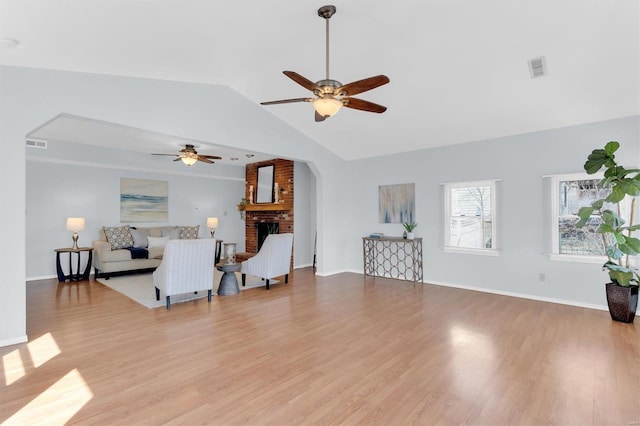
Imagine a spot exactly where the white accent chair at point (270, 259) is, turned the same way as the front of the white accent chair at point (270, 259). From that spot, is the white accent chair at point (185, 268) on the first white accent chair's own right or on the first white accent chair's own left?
on the first white accent chair's own left

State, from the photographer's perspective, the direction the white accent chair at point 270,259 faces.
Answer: facing away from the viewer and to the left of the viewer

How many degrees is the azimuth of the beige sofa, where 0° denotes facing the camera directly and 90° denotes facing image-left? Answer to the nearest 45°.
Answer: approximately 0°

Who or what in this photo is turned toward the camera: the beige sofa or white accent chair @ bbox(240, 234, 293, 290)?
the beige sofa

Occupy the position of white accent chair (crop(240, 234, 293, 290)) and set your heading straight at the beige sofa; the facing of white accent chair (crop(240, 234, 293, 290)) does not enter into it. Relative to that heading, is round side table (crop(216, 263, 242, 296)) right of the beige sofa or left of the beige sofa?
left

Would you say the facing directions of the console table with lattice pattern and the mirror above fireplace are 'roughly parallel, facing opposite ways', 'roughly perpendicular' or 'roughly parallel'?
roughly parallel

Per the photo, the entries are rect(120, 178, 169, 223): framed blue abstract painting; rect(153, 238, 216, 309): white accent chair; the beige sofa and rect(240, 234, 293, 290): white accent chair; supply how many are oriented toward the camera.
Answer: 2

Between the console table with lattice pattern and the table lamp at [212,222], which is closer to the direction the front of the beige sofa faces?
the console table with lattice pattern

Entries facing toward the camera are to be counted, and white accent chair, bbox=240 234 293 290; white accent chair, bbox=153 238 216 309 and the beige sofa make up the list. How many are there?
1

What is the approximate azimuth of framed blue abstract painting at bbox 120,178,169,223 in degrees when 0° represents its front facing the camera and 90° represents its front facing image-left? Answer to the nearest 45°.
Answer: approximately 0°

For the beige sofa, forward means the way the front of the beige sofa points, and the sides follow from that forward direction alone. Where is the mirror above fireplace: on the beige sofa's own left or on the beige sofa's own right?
on the beige sofa's own left
